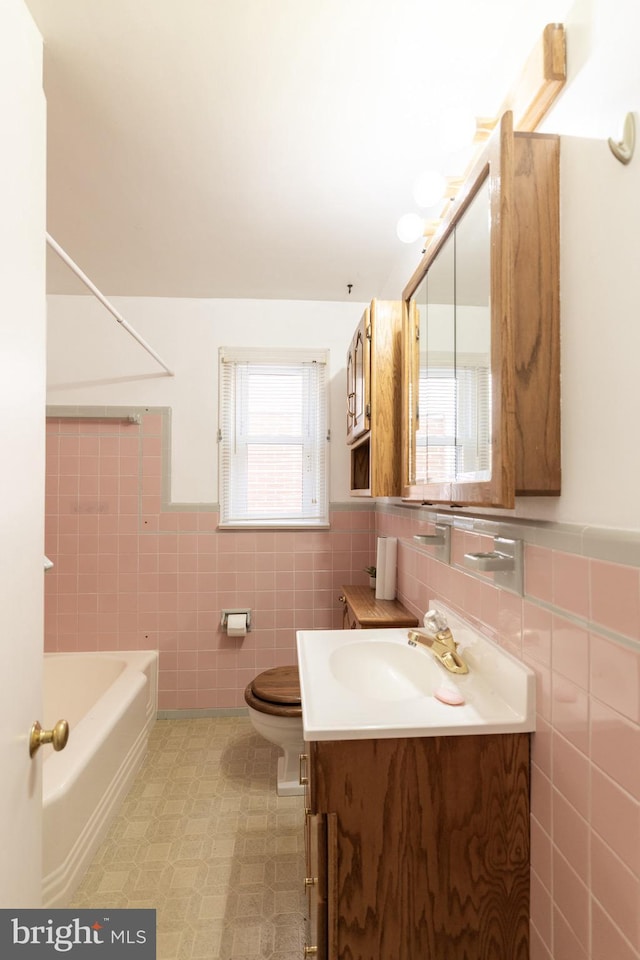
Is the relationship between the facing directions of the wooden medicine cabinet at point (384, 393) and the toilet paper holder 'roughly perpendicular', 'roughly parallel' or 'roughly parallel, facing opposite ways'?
roughly perpendicular

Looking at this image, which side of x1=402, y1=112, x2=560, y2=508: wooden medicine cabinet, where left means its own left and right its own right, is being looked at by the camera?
left

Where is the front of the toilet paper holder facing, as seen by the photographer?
facing the viewer

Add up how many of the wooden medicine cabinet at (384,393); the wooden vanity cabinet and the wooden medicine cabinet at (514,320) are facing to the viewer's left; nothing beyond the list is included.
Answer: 3

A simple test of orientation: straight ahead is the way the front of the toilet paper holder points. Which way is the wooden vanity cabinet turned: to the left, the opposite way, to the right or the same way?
to the right

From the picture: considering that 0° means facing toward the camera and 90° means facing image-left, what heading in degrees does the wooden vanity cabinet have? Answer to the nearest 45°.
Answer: approximately 90°

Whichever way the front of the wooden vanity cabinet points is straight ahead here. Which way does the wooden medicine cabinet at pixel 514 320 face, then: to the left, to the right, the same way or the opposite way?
the same way

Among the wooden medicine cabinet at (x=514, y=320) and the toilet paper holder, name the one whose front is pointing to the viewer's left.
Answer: the wooden medicine cabinet

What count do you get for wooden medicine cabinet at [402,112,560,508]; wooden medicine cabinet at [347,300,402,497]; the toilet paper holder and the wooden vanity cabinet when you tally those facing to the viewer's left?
3

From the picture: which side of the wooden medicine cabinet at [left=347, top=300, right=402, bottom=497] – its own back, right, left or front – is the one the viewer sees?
left

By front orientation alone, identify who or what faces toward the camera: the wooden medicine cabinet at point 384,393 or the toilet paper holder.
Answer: the toilet paper holder

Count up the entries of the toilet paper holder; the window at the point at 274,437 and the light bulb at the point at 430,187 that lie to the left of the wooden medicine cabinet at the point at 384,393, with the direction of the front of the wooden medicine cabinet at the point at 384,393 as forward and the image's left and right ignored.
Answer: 1

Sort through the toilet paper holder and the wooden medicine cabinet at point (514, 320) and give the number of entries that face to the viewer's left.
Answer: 1
